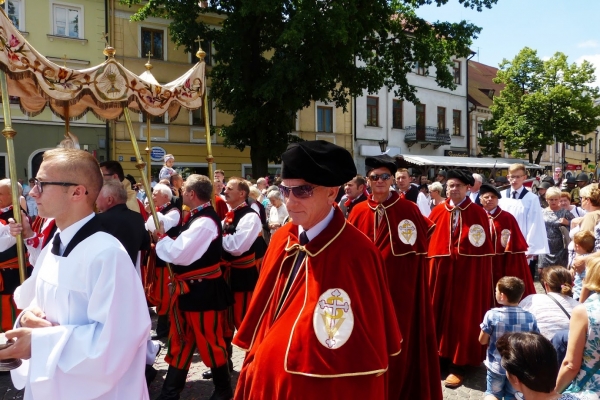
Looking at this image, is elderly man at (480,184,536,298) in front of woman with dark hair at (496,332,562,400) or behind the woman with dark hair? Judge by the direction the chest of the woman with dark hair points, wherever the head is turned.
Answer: in front

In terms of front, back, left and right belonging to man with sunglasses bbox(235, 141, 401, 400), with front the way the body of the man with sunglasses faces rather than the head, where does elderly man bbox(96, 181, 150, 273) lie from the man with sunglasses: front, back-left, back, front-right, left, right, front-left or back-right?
right

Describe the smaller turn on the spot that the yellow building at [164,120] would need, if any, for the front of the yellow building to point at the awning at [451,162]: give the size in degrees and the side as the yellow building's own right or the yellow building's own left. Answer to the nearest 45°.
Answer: approximately 135° to the yellow building's own left

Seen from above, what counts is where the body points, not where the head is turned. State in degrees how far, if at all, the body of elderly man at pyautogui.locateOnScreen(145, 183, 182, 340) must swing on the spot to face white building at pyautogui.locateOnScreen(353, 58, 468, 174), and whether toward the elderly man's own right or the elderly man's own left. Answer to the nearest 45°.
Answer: approximately 135° to the elderly man's own right

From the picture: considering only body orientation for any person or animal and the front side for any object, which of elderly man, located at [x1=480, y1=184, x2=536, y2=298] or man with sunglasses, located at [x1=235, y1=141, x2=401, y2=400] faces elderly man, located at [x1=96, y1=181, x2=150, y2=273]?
elderly man, located at [x1=480, y1=184, x2=536, y2=298]

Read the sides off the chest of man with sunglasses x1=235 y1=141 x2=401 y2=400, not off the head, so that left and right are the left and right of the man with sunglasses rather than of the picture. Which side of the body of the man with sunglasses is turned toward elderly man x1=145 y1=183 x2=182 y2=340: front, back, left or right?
right

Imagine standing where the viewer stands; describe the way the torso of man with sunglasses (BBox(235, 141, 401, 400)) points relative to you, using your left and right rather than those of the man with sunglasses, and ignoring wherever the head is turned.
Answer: facing the viewer and to the left of the viewer

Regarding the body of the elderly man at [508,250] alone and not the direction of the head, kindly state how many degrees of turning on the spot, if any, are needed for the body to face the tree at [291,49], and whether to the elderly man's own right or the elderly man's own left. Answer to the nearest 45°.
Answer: approximately 90° to the elderly man's own right

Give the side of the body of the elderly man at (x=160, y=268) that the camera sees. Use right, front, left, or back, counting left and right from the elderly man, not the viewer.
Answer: left

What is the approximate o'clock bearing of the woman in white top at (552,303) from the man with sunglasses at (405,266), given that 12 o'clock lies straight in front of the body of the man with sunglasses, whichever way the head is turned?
The woman in white top is roughly at 8 o'clock from the man with sunglasses.
